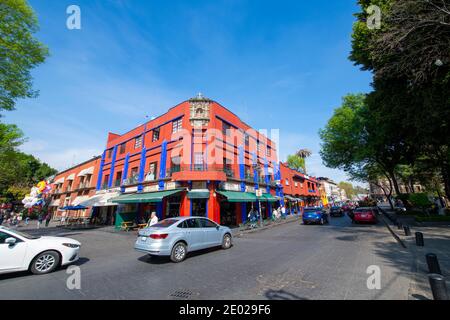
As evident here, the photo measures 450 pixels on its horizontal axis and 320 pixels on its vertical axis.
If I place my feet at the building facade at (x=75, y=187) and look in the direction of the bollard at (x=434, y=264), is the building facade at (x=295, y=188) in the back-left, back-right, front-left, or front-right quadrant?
front-left

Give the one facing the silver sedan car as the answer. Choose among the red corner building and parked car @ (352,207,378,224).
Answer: the red corner building

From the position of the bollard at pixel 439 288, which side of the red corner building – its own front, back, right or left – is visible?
front

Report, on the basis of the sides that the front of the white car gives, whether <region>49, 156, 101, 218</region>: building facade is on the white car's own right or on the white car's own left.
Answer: on the white car's own left

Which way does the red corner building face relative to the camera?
toward the camera
